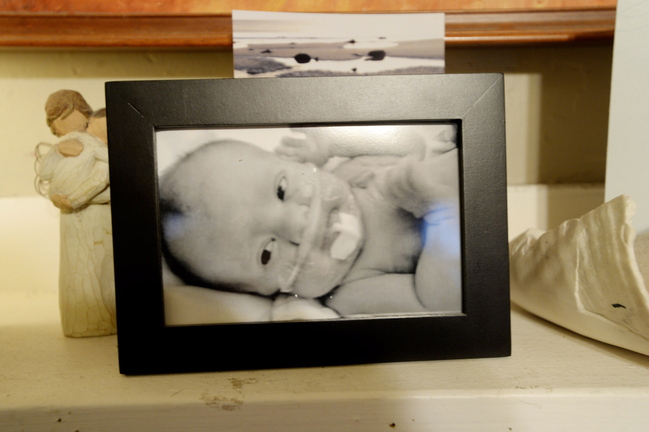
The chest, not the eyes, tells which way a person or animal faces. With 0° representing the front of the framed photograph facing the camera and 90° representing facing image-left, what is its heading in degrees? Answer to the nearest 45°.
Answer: approximately 0°

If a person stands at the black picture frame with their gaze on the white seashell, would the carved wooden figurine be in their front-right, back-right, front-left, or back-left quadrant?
back-left
